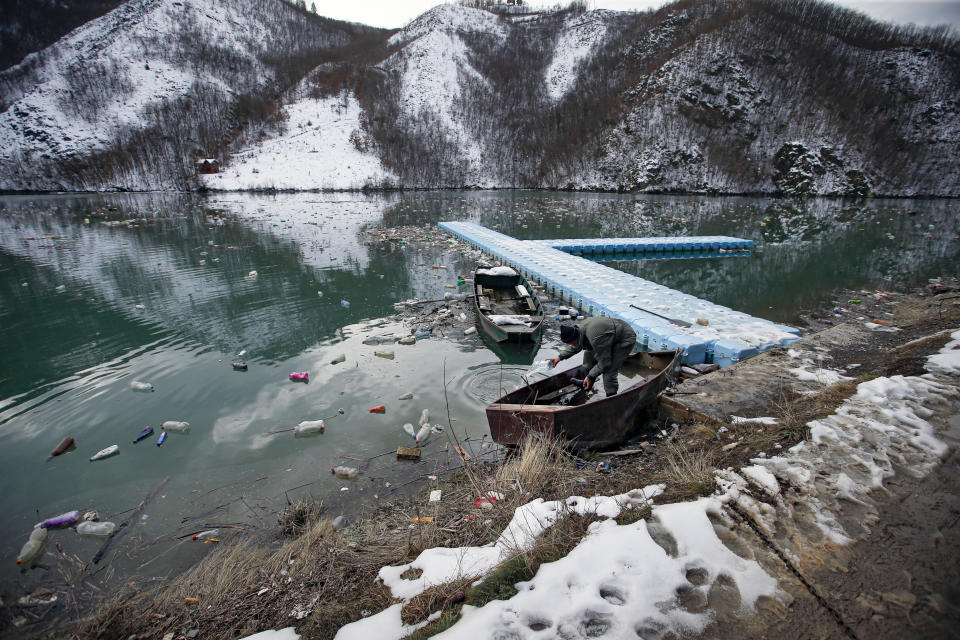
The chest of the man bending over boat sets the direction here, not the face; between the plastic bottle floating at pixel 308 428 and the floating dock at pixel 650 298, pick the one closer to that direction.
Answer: the plastic bottle floating

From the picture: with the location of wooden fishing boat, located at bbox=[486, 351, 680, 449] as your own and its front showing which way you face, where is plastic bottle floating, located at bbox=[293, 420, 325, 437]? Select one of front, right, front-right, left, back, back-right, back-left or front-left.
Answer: back-left

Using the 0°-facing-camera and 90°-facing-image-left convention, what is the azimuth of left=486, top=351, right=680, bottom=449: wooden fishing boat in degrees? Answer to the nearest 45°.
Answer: approximately 225°

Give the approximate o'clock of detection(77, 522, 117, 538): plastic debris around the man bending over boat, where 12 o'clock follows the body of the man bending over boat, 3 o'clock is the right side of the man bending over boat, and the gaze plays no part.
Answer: The plastic debris is roughly at 11 o'clock from the man bending over boat.

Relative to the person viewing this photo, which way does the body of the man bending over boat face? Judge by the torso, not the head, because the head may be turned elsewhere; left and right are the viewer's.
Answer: facing to the left of the viewer

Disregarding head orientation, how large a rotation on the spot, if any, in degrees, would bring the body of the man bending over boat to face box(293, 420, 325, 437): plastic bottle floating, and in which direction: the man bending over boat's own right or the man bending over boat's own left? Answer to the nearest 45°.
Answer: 0° — they already face it

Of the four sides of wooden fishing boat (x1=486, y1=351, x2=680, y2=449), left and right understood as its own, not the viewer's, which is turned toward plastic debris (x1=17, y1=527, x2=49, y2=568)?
back

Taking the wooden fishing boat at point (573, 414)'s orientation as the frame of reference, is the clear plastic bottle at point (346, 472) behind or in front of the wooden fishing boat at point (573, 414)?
behind

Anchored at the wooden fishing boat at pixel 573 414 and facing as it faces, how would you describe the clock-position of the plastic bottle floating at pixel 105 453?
The plastic bottle floating is roughly at 7 o'clock from the wooden fishing boat.

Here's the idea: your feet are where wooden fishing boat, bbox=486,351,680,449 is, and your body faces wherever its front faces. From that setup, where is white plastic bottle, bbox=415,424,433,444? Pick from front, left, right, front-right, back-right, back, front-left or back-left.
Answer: back-left

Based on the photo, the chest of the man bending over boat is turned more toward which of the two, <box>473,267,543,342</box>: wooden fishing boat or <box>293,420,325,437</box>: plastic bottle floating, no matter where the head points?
the plastic bottle floating

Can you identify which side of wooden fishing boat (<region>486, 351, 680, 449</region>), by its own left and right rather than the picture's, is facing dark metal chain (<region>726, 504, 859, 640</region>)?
right

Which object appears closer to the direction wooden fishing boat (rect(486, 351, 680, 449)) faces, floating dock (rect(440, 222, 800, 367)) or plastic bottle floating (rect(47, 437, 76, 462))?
the floating dock

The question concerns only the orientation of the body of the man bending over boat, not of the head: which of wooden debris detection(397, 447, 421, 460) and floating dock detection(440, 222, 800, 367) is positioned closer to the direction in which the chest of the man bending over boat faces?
the wooden debris

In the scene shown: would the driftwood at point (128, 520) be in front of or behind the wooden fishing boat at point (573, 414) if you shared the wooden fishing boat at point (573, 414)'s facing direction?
behind
